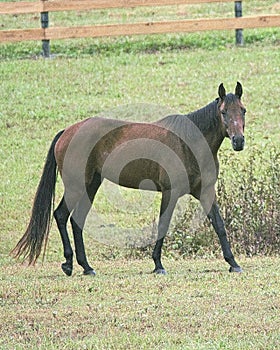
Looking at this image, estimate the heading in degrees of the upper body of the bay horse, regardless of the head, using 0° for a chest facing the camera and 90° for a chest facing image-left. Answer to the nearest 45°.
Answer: approximately 270°

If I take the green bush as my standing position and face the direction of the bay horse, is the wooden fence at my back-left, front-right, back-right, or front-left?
back-right

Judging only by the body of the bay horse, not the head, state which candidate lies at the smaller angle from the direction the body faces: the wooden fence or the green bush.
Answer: the green bush
